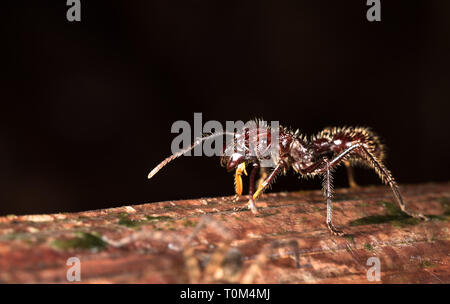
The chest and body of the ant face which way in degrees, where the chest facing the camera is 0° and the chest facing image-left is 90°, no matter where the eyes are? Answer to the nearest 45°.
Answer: approximately 90°
